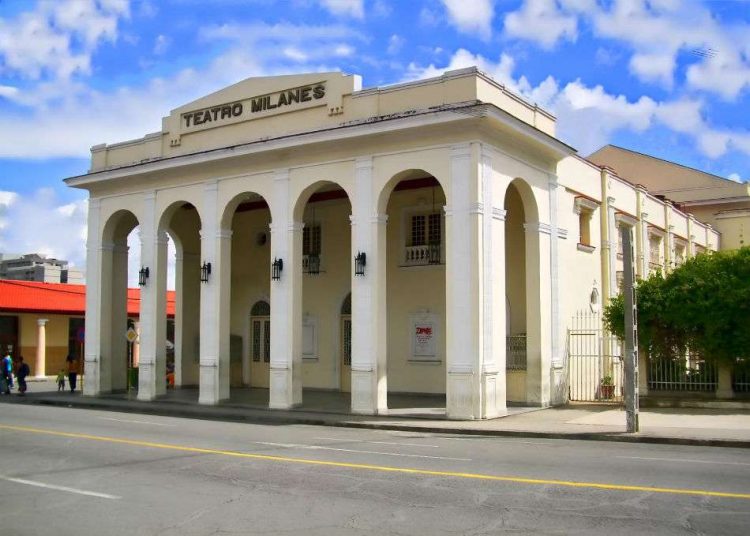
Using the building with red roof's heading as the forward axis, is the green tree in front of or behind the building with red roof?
in front

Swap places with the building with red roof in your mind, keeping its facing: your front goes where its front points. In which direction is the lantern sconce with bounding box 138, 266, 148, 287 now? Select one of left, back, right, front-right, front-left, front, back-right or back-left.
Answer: front

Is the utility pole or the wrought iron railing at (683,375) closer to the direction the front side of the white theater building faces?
the utility pole

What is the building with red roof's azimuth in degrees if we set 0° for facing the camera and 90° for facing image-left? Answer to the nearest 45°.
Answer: approximately 0°

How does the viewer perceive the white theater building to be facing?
facing the viewer and to the left of the viewer

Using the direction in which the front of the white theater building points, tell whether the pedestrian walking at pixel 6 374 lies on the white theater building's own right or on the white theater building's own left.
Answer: on the white theater building's own right

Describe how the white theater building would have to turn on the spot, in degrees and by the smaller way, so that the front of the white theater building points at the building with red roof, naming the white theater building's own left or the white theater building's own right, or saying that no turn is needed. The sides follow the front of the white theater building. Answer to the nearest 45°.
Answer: approximately 90° to the white theater building's own right

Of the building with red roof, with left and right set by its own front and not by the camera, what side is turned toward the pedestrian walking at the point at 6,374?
front

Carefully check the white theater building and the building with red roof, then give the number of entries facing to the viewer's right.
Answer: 0
